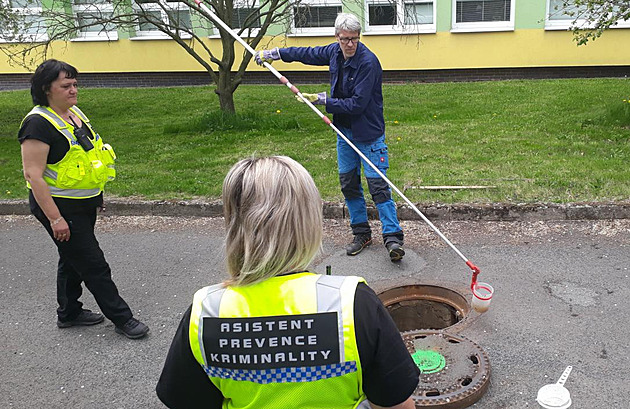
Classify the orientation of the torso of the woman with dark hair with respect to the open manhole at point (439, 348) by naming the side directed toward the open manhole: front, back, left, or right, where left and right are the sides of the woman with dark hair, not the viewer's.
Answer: front

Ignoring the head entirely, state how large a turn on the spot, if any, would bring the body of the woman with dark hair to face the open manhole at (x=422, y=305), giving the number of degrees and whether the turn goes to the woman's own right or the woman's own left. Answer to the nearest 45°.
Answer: approximately 45° to the woman's own left

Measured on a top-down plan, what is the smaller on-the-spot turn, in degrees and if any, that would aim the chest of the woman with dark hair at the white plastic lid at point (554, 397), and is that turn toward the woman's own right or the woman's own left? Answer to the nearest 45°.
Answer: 0° — they already face it

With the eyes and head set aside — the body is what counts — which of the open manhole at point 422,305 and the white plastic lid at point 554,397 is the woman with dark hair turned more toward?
the white plastic lid

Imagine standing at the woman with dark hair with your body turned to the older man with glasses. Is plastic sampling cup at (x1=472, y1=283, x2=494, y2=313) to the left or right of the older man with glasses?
right

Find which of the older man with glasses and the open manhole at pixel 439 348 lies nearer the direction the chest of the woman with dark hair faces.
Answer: the open manhole

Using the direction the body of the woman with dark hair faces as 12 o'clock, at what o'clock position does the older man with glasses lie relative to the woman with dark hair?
The older man with glasses is roughly at 10 o'clock from the woman with dark hair.

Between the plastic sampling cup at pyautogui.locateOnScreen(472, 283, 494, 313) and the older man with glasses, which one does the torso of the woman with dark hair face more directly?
the plastic sampling cup

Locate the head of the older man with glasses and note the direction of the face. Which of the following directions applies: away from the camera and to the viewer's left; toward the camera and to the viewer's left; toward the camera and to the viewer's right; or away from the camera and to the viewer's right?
toward the camera and to the viewer's right

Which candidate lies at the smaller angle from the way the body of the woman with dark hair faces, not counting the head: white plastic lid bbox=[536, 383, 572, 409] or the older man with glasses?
the white plastic lid

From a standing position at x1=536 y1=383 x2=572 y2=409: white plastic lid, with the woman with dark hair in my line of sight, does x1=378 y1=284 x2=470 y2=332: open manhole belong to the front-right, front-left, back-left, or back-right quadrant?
front-right

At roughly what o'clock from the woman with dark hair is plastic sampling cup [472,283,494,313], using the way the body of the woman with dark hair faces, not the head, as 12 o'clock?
The plastic sampling cup is roughly at 11 o'clock from the woman with dark hair.

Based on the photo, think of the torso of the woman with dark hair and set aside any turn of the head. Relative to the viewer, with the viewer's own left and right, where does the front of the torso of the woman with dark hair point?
facing the viewer and to the right of the viewer
